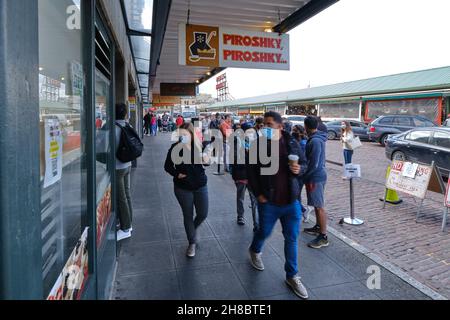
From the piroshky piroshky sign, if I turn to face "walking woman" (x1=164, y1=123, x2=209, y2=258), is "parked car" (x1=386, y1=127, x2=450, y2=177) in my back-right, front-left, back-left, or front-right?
back-left

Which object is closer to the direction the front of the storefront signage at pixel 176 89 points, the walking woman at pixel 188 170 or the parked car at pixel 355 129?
the walking woman

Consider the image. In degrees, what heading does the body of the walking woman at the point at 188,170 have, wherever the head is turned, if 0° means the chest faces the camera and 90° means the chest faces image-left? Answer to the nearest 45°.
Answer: approximately 0°

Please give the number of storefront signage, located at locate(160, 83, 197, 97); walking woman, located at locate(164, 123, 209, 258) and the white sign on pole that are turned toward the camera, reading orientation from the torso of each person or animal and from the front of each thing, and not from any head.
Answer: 3

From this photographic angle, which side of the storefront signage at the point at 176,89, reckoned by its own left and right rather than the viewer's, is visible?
front

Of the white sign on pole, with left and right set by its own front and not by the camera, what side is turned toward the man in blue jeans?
front

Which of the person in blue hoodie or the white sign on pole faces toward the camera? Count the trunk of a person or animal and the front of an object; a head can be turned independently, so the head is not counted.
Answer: the white sign on pole

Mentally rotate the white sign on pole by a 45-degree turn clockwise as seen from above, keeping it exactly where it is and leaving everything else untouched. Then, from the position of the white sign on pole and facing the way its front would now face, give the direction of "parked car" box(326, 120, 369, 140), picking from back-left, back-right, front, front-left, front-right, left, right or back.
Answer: back-right

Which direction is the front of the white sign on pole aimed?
toward the camera

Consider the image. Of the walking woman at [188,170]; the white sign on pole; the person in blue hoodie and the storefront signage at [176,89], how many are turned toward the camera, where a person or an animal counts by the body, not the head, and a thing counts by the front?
3
